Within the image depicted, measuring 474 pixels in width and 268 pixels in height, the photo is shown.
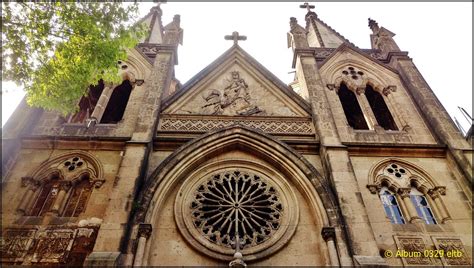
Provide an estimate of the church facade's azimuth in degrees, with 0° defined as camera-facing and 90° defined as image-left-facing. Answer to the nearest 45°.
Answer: approximately 0°
